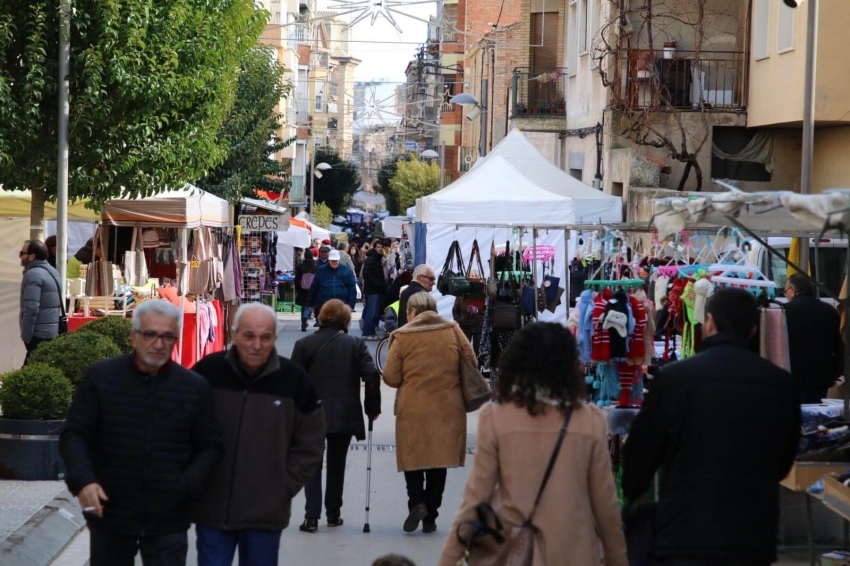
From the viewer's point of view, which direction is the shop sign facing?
toward the camera

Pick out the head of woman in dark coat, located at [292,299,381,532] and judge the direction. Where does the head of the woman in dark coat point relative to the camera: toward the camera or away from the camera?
away from the camera

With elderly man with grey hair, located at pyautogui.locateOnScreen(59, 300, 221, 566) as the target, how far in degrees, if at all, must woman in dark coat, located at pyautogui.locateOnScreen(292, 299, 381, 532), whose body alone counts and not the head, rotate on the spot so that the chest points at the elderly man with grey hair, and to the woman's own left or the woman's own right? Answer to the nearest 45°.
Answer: approximately 180°

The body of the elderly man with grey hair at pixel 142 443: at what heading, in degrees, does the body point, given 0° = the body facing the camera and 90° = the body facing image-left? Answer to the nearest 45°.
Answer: approximately 0°

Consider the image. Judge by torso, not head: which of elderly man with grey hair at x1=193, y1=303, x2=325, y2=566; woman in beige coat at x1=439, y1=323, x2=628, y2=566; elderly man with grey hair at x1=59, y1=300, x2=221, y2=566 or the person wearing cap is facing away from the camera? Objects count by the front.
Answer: the woman in beige coat

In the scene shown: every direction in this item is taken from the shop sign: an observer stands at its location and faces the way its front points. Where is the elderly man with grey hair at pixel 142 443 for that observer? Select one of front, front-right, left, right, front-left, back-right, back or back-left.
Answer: front

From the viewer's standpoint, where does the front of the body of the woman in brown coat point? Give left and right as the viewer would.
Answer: facing away from the viewer

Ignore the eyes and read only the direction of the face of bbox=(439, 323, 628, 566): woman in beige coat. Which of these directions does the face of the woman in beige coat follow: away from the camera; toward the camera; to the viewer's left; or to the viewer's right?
away from the camera

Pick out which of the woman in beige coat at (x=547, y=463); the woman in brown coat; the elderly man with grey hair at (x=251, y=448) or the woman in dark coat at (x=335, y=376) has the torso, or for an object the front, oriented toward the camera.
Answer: the elderly man with grey hair

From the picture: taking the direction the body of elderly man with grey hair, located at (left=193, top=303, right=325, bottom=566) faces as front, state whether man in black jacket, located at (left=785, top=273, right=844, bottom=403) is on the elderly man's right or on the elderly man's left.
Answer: on the elderly man's left

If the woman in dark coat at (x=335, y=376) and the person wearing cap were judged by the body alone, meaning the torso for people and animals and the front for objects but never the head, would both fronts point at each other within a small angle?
yes

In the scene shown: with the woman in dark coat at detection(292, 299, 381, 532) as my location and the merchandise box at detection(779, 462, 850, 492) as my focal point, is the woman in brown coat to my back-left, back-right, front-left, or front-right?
front-left

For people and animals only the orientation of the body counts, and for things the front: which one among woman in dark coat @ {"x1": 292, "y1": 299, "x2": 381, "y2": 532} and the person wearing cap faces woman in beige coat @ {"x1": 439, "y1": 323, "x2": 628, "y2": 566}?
the person wearing cap

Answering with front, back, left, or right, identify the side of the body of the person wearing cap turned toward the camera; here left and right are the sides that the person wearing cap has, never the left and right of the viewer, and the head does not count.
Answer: front

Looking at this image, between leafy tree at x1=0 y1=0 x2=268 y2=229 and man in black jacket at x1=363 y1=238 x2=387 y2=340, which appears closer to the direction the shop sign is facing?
the leafy tree

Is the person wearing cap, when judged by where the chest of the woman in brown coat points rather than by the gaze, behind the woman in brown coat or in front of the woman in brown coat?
in front

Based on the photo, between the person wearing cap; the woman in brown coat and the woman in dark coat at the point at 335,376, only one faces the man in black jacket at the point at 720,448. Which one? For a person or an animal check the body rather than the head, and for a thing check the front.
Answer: the person wearing cap

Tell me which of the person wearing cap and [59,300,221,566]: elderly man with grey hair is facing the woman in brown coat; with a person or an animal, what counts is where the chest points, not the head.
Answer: the person wearing cap

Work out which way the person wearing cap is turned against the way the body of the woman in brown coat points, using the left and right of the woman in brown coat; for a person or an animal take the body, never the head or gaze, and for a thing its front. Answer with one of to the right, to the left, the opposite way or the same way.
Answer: the opposite way

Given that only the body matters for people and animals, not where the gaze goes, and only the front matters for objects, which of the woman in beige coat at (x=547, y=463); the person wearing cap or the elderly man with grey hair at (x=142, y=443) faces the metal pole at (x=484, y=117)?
the woman in beige coat

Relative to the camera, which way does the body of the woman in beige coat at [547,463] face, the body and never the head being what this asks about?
away from the camera
